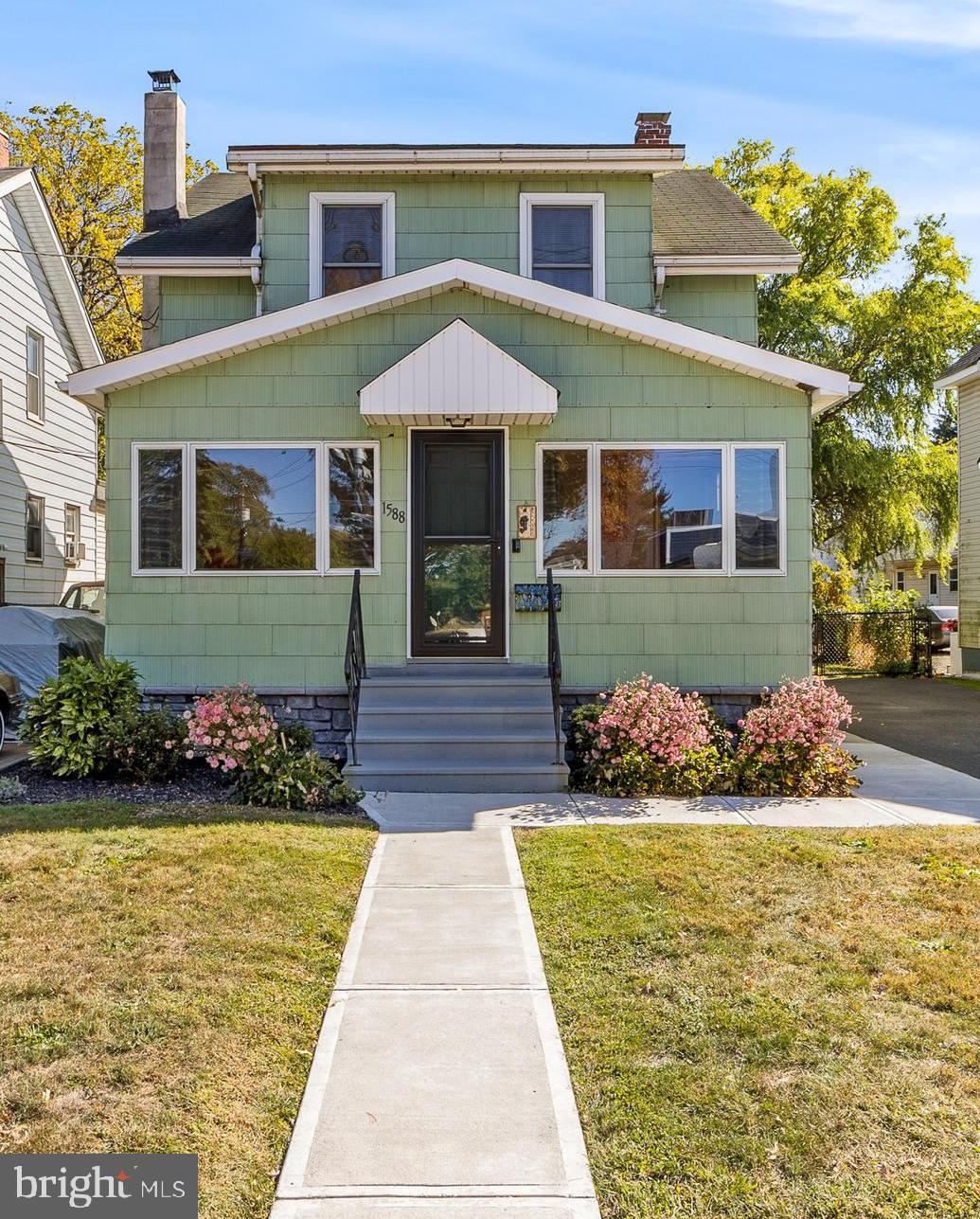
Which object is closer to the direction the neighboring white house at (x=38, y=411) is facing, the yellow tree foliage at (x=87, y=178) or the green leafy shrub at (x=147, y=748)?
the green leafy shrub

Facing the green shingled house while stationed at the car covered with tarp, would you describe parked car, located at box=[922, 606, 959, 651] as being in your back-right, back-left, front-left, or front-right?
front-left

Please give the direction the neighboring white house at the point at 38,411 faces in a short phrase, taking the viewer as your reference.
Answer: facing the viewer

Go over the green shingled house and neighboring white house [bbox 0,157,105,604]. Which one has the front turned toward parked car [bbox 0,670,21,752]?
the neighboring white house

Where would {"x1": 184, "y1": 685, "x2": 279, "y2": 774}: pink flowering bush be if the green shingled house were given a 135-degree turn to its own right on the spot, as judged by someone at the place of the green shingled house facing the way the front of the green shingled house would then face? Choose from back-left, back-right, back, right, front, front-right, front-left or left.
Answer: left

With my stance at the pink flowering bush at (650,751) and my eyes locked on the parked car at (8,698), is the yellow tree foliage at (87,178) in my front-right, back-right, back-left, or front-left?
front-right

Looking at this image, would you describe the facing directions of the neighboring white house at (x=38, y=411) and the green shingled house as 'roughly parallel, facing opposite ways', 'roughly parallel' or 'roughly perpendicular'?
roughly parallel

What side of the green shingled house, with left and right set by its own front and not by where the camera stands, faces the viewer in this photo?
front

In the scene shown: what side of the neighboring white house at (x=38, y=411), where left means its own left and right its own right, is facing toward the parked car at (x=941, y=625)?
left

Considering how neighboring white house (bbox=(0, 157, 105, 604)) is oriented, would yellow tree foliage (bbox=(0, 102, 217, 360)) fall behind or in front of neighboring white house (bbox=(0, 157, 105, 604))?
behind

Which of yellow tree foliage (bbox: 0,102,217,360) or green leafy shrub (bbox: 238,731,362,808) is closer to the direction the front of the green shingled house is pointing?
the green leafy shrub

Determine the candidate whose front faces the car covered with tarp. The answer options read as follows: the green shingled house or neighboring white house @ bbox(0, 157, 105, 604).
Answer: the neighboring white house
